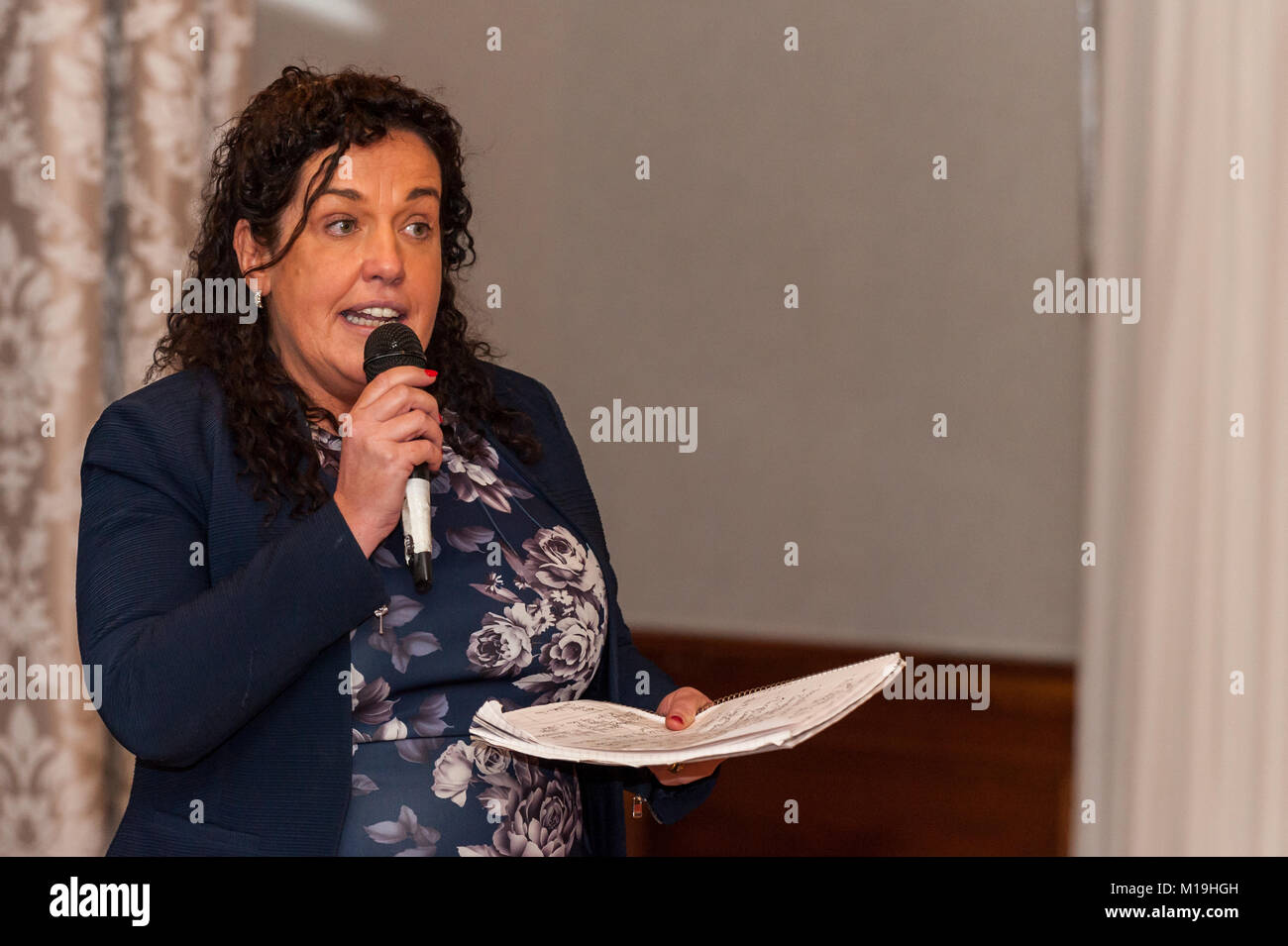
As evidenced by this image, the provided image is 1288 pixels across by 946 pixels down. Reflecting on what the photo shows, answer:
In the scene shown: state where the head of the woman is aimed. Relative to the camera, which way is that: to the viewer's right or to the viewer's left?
to the viewer's right

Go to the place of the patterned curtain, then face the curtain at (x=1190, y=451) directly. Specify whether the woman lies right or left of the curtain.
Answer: right

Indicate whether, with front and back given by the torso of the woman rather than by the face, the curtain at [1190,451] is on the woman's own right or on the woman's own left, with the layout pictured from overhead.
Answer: on the woman's own left

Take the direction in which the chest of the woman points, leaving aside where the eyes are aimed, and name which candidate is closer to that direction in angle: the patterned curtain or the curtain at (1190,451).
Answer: the curtain

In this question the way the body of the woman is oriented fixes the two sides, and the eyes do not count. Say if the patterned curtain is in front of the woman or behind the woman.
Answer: behind
